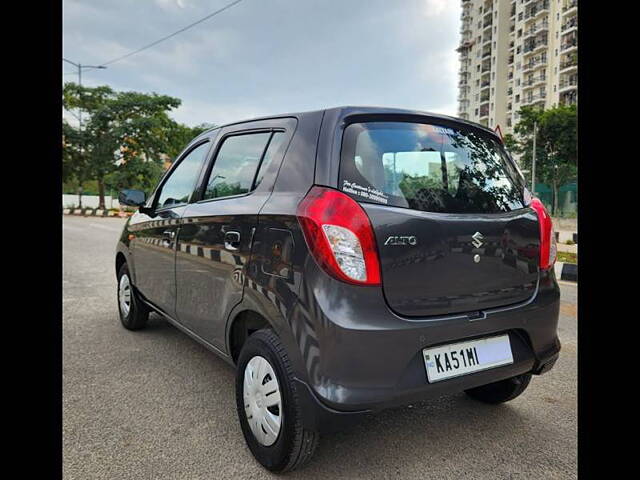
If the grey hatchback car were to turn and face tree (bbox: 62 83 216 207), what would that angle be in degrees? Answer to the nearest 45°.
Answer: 0° — it already faces it

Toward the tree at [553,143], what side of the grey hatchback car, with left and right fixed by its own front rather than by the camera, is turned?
right

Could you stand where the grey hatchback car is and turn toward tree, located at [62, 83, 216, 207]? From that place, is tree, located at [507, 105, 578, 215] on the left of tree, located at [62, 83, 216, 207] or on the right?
right

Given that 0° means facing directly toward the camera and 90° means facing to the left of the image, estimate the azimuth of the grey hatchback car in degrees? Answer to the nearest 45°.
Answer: approximately 135°
